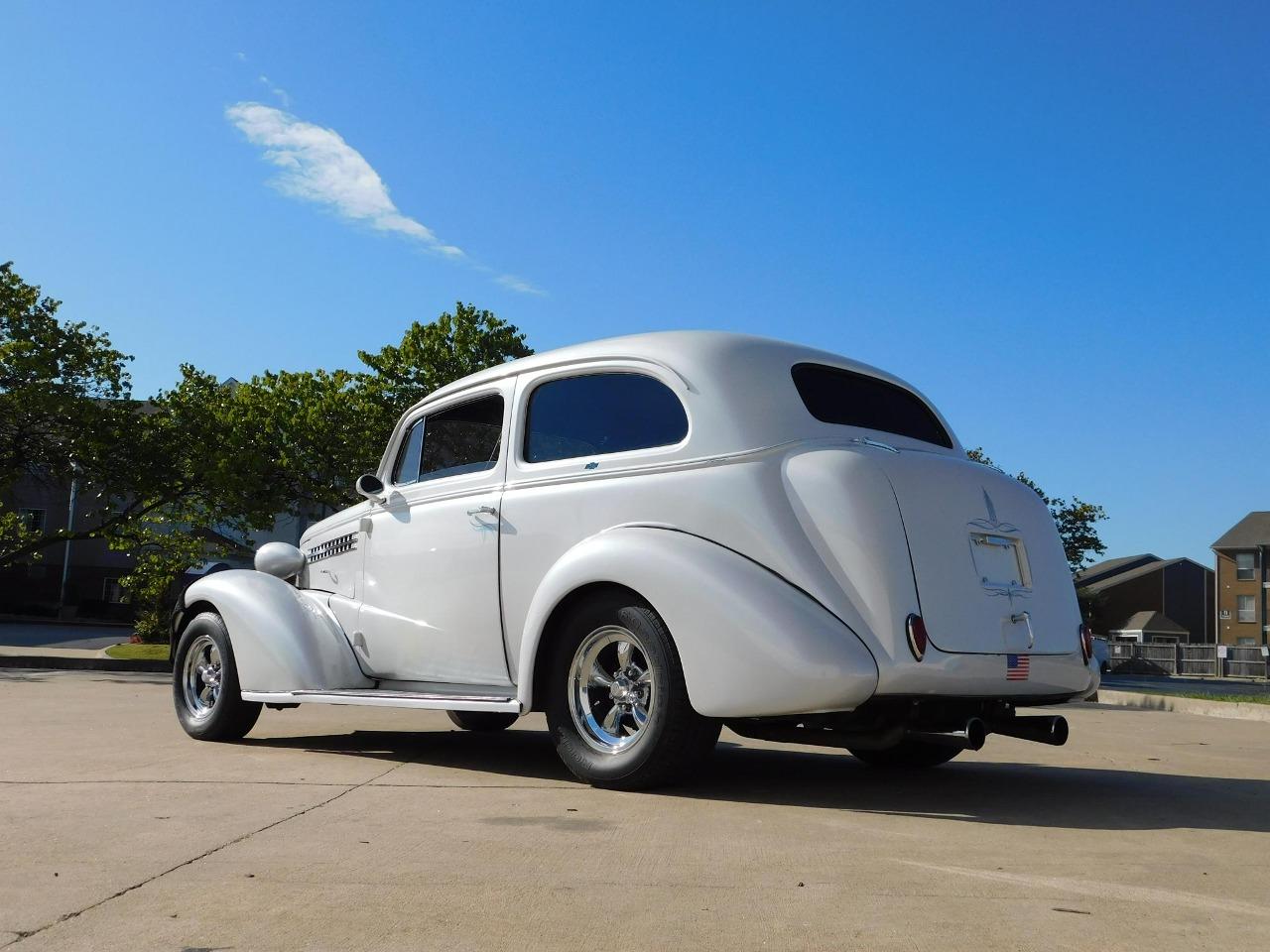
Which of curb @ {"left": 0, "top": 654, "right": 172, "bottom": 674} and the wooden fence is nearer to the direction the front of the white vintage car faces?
the curb

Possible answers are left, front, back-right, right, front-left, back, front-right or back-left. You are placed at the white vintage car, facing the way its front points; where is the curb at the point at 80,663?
front

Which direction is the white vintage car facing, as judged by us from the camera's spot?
facing away from the viewer and to the left of the viewer

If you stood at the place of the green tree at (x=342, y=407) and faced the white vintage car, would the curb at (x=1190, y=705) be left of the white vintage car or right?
left

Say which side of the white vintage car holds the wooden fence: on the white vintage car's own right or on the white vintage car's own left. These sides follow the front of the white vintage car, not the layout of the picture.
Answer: on the white vintage car's own right

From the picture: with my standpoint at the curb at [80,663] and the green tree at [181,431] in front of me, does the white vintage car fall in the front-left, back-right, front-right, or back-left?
back-right

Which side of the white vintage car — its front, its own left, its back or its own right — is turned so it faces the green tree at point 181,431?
front

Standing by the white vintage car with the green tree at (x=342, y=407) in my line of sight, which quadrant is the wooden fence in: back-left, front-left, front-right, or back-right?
front-right

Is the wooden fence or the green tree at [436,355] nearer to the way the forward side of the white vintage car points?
the green tree

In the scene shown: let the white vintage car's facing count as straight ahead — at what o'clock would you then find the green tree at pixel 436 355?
The green tree is roughly at 1 o'clock from the white vintage car.

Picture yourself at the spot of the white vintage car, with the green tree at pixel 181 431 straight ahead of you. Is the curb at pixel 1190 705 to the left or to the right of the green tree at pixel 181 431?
right
